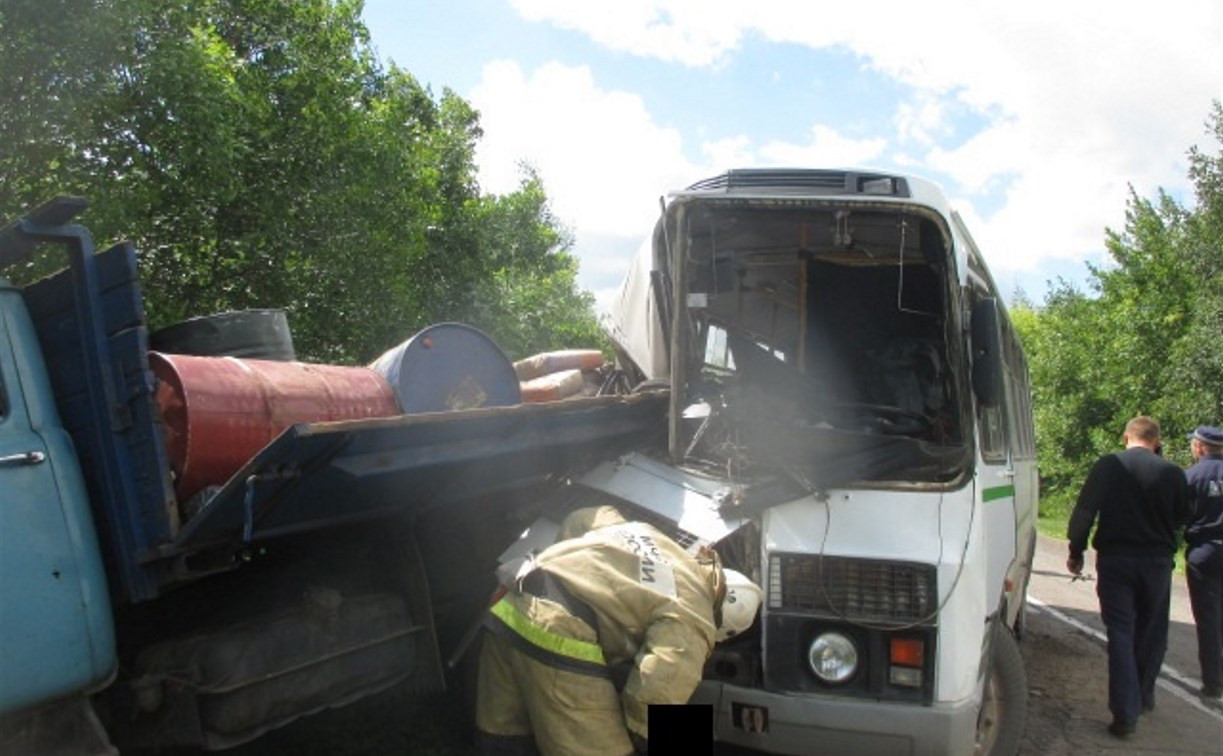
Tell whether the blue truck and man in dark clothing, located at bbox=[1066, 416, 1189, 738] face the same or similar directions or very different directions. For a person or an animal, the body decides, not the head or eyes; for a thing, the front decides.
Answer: very different directions

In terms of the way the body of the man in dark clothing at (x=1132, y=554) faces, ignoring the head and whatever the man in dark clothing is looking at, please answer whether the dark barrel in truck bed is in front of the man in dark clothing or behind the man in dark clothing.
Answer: behind

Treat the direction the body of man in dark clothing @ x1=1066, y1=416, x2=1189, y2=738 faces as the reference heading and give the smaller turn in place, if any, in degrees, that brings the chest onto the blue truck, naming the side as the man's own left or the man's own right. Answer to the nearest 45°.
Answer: approximately 135° to the man's own left

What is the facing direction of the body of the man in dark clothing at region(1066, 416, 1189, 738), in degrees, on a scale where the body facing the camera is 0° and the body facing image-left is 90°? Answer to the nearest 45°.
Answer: approximately 180°

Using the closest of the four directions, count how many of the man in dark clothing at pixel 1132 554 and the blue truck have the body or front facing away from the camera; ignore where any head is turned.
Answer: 1

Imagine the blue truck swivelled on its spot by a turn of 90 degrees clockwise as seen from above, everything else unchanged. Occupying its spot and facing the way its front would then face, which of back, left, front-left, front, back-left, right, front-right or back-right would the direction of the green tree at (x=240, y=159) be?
front-right

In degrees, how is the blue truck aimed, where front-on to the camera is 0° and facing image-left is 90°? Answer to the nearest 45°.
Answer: approximately 45°

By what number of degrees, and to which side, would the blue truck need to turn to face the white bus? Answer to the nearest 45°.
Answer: approximately 135° to its left

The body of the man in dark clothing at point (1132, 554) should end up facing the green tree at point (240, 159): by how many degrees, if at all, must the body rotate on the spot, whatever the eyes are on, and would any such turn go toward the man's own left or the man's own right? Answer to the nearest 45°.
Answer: approximately 90° to the man's own left

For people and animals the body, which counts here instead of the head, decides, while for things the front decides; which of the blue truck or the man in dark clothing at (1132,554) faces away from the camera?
the man in dark clothing
